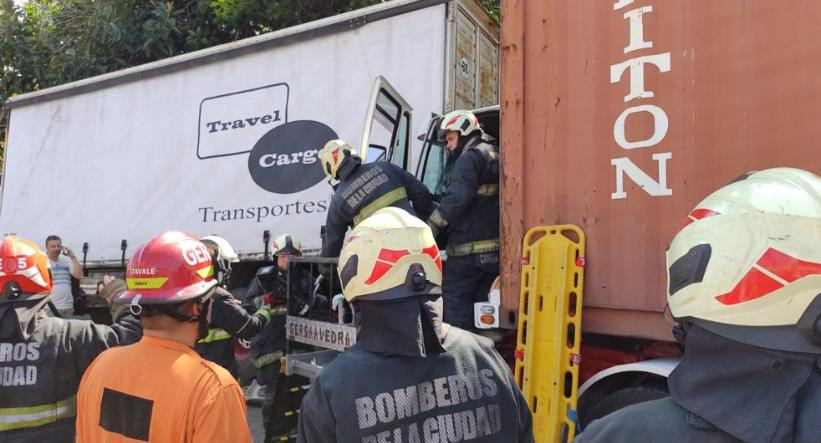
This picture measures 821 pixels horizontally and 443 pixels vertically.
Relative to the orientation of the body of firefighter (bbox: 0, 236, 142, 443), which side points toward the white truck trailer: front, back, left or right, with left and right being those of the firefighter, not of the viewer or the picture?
front

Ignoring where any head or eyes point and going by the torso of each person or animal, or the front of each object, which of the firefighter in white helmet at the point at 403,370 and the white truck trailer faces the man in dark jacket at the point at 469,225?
the firefighter in white helmet

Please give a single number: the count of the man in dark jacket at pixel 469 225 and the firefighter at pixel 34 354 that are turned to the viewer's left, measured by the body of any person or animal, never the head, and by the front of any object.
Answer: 1

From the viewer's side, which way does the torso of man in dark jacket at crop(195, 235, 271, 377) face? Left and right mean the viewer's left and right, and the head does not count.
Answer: facing to the right of the viewer

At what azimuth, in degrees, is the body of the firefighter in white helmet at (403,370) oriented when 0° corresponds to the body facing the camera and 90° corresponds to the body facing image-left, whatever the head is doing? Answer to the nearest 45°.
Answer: approximately 180°

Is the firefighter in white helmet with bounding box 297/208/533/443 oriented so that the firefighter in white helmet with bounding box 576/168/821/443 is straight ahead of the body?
no

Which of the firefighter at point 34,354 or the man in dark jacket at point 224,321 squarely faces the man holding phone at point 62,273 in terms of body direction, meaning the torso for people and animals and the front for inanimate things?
the firefighter

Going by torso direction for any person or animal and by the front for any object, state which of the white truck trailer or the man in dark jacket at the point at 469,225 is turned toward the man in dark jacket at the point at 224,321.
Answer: the man in dark jacket at the point at 469,225

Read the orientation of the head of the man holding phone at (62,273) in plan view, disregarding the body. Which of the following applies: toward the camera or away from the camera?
toward the camera

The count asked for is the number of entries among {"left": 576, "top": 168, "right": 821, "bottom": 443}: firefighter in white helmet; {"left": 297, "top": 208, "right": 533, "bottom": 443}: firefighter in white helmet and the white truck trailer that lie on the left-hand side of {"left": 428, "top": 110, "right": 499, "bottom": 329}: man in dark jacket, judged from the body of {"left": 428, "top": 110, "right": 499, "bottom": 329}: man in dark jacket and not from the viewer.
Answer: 2

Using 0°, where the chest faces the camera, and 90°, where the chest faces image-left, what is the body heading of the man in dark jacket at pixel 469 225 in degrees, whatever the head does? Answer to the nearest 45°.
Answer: approximately 90°

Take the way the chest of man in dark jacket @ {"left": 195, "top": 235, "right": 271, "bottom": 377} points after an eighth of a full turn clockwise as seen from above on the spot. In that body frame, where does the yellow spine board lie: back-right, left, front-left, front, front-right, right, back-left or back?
front

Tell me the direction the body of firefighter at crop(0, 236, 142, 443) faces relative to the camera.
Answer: away from the camera
